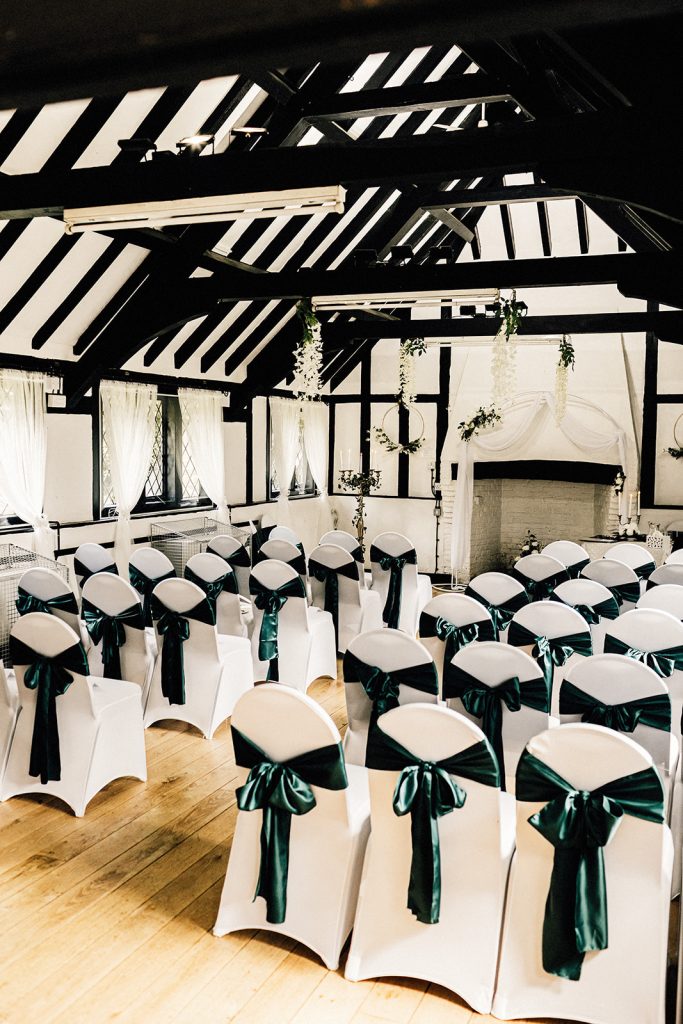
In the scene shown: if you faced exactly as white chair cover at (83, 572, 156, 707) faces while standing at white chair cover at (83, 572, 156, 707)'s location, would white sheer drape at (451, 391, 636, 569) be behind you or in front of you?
in front

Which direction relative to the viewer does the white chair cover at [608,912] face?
away from the camera

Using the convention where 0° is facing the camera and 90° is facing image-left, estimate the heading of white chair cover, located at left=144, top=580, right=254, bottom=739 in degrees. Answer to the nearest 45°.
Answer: approximately 225°

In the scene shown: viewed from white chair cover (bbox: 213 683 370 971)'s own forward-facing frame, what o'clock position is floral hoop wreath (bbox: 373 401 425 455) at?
The floral hoop wreath is roughly at 11 o'clock from the white chair cover.

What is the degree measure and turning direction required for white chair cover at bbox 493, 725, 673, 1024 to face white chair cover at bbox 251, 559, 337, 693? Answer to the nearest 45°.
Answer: approximately 45° to its left

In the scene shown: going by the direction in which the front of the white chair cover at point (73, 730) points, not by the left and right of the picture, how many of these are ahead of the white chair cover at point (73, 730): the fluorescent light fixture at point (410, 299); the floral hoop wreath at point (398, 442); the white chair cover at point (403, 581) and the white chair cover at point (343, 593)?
4

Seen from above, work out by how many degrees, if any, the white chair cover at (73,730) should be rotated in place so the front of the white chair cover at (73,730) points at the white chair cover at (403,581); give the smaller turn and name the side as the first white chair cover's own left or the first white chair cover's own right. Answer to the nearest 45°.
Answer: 0° — it already faces it

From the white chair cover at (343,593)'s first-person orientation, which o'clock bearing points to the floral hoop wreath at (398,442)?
The floral hoop wreath is roughly at 11 o'clock from the white chair cover.

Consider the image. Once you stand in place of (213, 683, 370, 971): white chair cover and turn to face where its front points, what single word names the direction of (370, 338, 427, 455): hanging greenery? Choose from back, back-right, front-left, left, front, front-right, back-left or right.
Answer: front-left

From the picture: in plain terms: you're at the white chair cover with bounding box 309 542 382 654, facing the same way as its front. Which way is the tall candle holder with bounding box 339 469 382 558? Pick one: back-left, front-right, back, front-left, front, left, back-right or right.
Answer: front-left

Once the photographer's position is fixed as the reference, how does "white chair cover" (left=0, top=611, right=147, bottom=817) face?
facing away from the viewer and to the right of the viewer

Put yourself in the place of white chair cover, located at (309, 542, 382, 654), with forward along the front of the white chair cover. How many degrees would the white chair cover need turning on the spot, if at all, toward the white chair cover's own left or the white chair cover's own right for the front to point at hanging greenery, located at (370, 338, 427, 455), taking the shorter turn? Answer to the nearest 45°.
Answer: approximately 45° to the white chair cover's own left

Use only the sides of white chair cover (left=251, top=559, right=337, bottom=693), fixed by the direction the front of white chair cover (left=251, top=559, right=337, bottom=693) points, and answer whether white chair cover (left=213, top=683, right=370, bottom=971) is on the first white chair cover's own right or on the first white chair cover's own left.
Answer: on the first white chair cover's own right

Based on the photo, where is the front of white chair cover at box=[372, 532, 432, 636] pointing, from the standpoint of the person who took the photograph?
facing away from the viewer and to the right of the viewer
